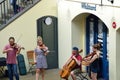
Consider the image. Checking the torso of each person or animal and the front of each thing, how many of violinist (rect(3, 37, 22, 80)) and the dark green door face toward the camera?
2

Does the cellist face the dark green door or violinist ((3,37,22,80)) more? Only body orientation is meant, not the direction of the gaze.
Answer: the violinist

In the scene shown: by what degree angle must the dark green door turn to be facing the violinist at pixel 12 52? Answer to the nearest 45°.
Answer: approximately 45° to its right

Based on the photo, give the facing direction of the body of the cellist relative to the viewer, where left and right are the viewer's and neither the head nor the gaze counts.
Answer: facing the viewer and to the left of the viewer

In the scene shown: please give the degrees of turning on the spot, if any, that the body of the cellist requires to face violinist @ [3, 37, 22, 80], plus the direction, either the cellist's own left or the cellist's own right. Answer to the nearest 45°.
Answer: approximately 45° to the cellist's own right

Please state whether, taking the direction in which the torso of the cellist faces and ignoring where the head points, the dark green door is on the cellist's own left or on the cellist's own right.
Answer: on the cellist's own right

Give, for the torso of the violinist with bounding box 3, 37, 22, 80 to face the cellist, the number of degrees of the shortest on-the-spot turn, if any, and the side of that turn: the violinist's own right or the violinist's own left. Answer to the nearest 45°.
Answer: approximately 90° to the violinist's own left

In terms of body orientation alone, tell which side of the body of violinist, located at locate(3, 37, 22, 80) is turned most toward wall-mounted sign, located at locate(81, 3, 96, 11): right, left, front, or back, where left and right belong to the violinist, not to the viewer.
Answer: left

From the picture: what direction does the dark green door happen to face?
toward the camera
